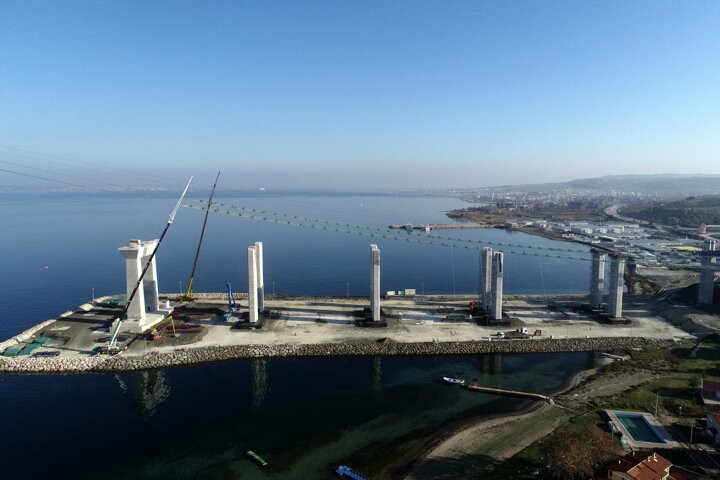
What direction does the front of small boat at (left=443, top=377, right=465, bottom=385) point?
to the viewer's left

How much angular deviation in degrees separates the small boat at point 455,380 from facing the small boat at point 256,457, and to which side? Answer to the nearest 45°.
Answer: approximately 45° to its left

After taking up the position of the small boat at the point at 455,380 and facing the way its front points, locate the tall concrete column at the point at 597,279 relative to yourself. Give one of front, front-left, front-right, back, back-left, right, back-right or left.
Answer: back-right

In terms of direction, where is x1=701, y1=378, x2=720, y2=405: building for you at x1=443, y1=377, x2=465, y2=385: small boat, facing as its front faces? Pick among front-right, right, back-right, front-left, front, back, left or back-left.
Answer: back

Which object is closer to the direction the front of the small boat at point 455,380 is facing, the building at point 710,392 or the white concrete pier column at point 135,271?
the white concrete pier column

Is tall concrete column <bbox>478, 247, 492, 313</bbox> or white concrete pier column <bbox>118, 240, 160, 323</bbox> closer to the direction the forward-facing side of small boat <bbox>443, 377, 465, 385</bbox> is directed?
the white concrete pier column

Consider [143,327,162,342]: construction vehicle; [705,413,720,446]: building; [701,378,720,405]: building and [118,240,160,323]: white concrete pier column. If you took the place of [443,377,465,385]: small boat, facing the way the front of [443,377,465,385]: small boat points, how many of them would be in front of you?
2

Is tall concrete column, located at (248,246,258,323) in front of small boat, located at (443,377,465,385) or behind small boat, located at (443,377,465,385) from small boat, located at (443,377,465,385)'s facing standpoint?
in front
